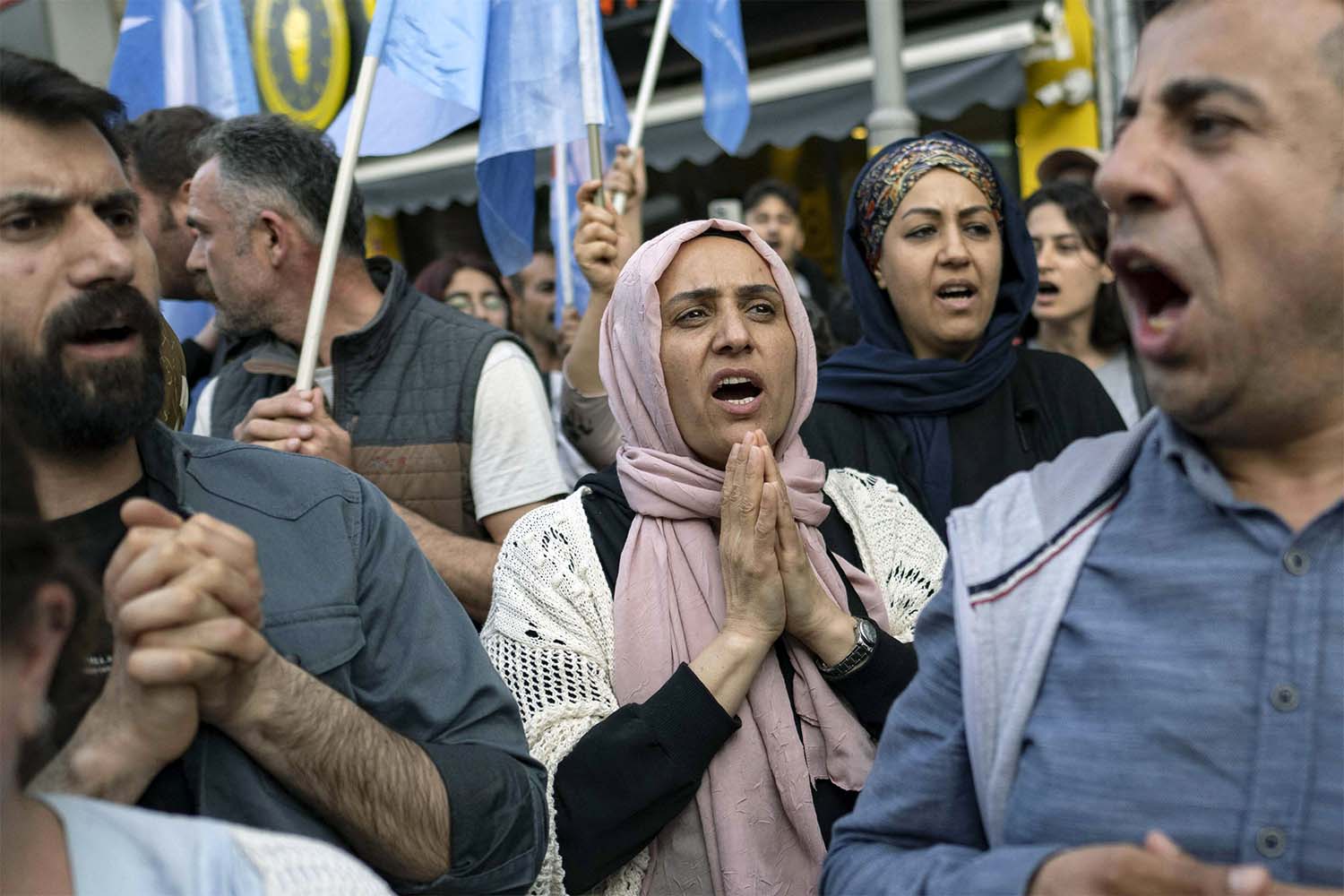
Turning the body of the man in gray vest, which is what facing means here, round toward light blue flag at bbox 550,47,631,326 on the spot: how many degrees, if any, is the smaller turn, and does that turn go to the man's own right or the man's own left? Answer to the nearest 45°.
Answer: approximately 180°

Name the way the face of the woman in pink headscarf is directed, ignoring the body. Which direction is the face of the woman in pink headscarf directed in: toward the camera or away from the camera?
toward the camera

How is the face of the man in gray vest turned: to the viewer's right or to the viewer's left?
to the viewer's left

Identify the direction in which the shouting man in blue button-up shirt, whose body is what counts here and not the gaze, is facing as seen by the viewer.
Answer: toward the camera

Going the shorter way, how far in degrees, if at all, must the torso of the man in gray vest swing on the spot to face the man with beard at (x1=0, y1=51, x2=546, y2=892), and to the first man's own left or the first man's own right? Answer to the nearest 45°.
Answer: approximately 45° to the first man's own left

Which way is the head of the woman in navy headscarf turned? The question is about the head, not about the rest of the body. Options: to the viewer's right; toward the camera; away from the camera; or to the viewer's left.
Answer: toward the camera

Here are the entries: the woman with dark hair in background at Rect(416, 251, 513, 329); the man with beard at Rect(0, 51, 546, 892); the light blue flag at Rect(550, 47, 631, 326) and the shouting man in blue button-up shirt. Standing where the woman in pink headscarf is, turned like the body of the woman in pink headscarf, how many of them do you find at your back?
2

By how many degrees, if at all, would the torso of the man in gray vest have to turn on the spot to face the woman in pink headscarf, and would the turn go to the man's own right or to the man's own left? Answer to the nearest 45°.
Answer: approximately 90° to the man's own left

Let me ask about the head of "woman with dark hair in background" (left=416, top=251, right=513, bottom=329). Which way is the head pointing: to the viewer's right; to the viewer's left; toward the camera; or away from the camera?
toward the camera

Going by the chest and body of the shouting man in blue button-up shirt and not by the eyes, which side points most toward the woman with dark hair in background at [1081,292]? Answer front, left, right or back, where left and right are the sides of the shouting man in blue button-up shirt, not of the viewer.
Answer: back

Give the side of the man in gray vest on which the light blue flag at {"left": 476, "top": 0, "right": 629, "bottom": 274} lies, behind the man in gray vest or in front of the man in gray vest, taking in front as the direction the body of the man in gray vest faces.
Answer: behind

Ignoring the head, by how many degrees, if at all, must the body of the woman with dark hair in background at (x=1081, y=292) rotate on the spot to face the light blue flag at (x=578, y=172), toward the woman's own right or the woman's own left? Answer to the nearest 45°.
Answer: approximately 45° to the woman's own right

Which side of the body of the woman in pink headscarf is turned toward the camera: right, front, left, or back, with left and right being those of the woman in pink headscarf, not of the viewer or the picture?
front

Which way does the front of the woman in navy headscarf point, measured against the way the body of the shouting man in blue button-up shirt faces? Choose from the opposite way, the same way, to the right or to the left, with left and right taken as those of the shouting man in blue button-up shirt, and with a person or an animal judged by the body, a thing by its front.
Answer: the same way

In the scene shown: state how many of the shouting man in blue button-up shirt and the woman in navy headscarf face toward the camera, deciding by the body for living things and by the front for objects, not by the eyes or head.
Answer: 2

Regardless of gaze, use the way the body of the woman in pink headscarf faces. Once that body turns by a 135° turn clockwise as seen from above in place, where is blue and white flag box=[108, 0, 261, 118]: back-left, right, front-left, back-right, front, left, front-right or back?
front

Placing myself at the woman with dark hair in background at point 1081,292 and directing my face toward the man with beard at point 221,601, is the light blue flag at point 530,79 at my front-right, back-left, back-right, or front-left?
front-right
